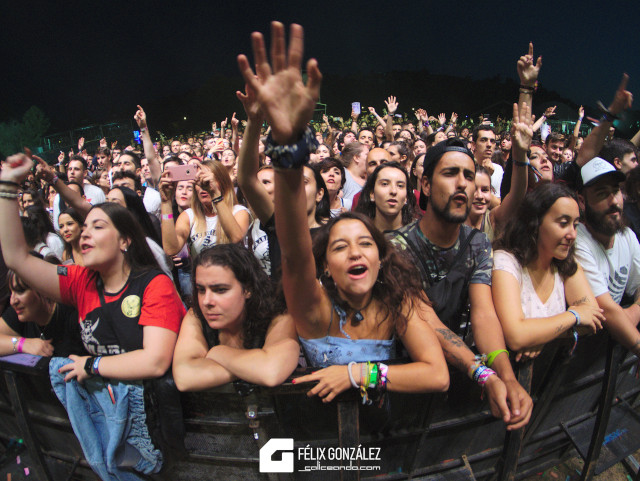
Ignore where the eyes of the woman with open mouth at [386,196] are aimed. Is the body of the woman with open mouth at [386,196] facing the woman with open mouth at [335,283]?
yes

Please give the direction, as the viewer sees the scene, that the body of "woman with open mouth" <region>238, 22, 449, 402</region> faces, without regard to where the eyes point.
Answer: toward the camera

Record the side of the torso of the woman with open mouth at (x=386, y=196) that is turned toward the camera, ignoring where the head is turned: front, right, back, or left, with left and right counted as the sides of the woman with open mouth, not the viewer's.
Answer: front

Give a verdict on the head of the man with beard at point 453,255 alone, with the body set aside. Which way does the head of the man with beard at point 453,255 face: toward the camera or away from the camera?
toward the camera

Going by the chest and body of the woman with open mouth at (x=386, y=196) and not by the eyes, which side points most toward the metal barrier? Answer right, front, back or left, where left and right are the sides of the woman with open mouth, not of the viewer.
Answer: front

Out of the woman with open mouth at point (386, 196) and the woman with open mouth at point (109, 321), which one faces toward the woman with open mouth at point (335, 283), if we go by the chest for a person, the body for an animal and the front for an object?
the woman with open mouth at point (386, 196)

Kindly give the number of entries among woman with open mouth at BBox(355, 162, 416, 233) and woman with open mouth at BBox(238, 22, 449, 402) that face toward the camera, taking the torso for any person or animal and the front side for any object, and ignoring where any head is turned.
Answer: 2

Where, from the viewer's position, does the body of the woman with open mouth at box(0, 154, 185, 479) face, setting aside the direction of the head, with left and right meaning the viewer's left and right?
facing the viewer and to the left of the viewer

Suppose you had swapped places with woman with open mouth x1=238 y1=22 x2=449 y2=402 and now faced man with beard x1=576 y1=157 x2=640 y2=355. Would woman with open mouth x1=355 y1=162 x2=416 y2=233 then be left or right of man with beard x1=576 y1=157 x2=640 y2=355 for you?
left

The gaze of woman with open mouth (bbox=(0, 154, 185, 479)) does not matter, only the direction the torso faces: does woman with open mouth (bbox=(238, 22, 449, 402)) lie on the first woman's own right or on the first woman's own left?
on the first woman's own left
